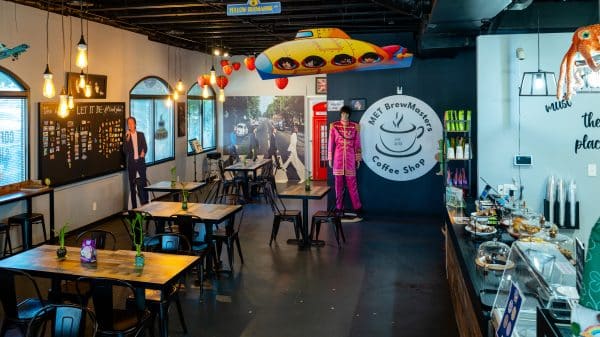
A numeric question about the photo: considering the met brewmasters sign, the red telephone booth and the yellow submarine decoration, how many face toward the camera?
2

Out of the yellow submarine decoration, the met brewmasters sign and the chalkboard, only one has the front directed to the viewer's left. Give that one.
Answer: the yellow submarine decoration

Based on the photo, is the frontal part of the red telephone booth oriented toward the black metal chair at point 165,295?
yes

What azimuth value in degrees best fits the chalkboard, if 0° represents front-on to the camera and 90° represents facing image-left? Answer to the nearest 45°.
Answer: approximately 315°

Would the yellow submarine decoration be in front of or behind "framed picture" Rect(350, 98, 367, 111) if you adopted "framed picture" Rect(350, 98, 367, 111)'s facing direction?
in front

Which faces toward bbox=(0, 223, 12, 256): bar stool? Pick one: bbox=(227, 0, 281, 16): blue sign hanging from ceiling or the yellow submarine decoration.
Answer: the yellow submarine decoration

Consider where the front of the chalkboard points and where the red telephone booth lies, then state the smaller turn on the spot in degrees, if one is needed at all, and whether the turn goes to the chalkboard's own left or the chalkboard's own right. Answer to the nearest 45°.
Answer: approximately 90° to the chalkboard's own left
